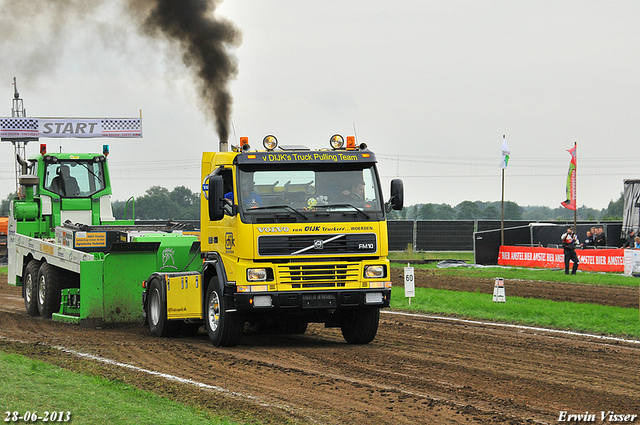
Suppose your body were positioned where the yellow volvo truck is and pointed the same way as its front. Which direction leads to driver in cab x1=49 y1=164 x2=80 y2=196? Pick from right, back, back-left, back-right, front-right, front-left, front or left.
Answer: back

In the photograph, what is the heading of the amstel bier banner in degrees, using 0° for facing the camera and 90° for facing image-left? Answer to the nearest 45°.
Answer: approximately 0°

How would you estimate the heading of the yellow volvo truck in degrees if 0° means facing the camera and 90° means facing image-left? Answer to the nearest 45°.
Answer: approximately 315°

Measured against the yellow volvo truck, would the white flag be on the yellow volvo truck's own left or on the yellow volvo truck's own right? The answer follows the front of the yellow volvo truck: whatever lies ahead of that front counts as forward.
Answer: on the yellow volvo truck's own left

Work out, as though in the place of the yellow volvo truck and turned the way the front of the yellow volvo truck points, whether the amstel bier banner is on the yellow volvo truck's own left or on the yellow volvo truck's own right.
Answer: on the yellow volvo truck's own left

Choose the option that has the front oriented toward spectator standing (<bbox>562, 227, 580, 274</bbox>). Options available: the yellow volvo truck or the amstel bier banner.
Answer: the amstel bier banner

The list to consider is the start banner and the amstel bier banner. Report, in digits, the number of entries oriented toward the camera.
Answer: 2

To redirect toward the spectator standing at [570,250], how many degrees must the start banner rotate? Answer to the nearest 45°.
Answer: approximately 45° to its left
